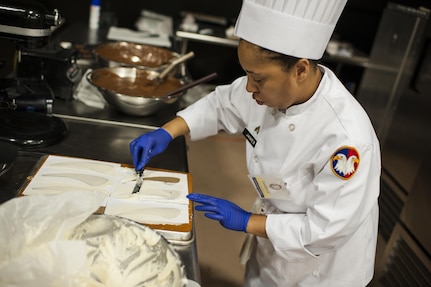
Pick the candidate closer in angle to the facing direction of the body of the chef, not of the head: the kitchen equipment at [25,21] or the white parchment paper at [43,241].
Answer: the white parchment paper

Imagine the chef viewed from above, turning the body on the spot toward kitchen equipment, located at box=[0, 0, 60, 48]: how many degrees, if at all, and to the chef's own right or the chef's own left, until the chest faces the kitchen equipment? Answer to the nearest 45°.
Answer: approximately 45° to the chef's own right

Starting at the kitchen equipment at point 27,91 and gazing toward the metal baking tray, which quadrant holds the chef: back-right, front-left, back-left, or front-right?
front-left

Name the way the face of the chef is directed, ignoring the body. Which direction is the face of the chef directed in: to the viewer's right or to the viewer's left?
to the viewer's left

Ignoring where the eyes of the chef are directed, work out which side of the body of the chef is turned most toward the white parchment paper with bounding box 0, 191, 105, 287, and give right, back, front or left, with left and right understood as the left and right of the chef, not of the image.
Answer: front

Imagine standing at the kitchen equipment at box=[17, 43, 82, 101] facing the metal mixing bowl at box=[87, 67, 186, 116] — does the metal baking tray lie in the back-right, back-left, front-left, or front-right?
front-right

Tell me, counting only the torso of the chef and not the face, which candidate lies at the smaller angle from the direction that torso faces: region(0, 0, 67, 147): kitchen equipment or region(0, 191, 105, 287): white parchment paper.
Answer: the white parchment paper

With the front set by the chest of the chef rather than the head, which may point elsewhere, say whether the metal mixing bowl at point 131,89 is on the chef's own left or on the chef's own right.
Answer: on the chef's own right

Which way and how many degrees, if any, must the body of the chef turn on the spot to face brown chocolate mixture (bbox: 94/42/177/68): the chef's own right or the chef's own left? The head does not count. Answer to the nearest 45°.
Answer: approximately 90° to the chef's own right

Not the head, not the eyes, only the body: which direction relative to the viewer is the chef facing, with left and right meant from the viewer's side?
facing the viewer and to the left of the viewer

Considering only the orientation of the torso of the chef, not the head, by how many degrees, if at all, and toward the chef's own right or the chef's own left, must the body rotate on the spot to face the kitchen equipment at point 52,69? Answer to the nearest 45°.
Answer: approximately 90° to the chef's own right
